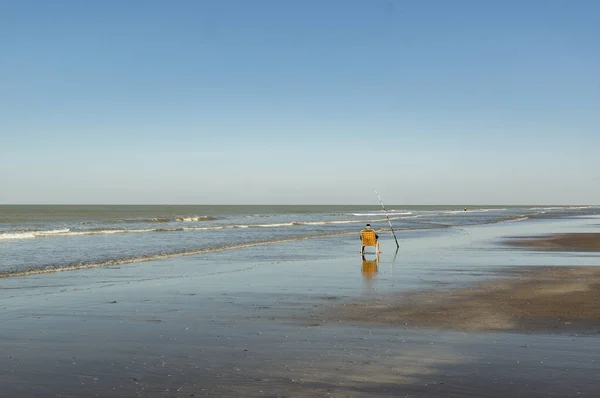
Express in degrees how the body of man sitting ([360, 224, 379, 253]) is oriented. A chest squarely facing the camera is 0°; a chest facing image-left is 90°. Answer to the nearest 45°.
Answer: approximately 180°
